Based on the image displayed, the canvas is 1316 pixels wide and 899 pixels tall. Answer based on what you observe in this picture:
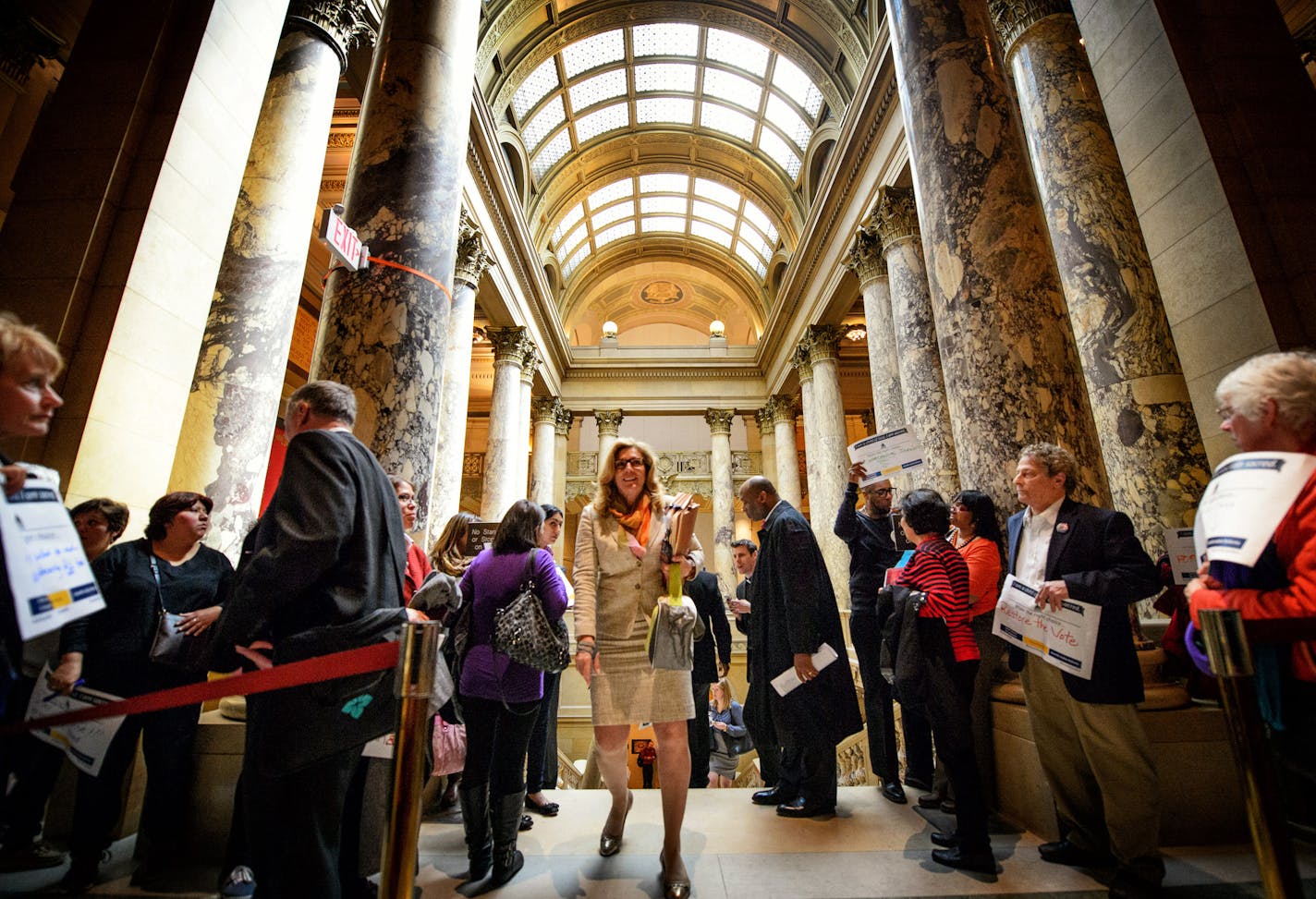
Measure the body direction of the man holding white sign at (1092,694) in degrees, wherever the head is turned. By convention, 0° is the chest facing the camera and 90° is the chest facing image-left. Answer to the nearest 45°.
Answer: approximately 45°

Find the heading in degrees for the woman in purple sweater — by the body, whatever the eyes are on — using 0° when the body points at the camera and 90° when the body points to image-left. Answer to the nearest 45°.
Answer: approximately 225°

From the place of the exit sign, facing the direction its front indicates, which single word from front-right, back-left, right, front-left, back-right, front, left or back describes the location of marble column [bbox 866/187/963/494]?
front-left

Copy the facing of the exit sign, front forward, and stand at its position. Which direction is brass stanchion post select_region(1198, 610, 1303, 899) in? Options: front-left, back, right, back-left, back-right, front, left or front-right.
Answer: front

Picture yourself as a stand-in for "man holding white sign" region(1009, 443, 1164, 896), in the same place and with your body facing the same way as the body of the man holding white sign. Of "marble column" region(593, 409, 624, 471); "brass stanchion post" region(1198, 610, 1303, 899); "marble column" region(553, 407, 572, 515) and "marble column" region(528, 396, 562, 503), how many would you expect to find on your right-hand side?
3

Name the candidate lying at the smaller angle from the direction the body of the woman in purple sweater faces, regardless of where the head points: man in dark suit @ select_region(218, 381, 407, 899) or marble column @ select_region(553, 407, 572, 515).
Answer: the marble column

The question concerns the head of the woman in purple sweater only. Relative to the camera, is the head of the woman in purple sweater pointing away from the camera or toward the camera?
away from the camera

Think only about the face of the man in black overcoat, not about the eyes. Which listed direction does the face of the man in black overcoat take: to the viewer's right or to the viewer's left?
to the viewer's left

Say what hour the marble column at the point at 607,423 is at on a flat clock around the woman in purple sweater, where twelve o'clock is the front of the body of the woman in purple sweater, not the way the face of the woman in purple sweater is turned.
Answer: The marble column is roughly at 11 o'clock from the woman in purple sweater.

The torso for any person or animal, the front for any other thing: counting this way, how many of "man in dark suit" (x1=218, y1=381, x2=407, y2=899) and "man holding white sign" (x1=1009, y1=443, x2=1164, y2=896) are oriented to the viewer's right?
0

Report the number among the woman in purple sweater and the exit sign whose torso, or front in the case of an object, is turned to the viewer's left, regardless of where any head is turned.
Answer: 0

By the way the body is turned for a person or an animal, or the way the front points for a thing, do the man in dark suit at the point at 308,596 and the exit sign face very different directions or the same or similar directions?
very different directions
